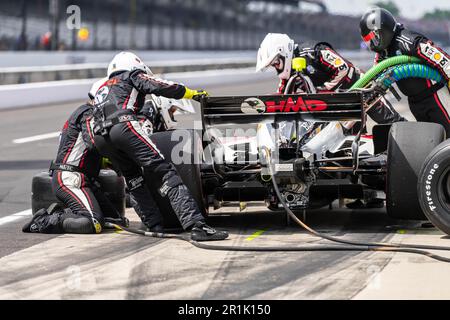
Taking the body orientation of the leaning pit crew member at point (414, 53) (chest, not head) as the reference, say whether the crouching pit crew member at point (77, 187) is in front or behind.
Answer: in front

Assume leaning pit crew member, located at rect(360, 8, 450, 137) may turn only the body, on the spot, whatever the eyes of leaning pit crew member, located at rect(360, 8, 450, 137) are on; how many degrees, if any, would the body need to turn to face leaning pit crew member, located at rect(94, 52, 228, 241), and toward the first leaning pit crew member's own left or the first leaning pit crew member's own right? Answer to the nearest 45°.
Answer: approximately 45° to the first leaning pit crew member's own left

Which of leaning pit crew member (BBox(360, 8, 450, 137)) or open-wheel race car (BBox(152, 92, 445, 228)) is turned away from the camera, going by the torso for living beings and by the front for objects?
the open-wheel race car

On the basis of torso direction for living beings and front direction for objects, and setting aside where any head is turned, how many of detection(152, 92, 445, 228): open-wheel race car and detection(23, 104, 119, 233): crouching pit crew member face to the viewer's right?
1

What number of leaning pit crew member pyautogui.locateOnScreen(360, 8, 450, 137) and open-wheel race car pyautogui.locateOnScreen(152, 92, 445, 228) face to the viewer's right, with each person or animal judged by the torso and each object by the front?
0

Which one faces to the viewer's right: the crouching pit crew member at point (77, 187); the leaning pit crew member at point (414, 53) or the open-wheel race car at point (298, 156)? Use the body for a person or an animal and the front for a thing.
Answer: the crouching pit crew member at point (77, 187)

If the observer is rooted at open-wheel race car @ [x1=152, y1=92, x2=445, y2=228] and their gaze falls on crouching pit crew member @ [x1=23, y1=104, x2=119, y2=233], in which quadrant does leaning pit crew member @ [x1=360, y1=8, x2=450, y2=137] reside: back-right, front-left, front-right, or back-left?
back-right

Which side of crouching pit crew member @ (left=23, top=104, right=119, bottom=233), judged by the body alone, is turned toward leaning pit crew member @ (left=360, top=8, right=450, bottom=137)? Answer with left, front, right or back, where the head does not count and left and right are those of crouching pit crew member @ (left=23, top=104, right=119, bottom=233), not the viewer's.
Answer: front

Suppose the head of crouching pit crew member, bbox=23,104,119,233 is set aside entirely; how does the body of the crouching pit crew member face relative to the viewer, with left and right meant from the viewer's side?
facing to the right of the viewer

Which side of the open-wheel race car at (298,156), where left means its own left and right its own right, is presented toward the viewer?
back

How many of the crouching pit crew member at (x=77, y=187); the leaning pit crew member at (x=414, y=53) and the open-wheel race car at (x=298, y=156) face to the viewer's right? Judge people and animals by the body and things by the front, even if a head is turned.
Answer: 1

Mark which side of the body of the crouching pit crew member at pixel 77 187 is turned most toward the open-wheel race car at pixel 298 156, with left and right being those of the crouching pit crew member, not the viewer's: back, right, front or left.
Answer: front

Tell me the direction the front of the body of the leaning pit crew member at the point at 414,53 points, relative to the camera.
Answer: to the viewer's left
